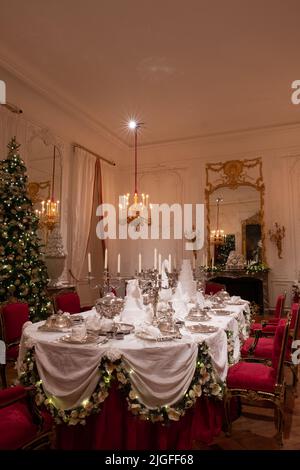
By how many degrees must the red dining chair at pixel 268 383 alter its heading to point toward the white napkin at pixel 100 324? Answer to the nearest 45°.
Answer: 0° — it already faces it

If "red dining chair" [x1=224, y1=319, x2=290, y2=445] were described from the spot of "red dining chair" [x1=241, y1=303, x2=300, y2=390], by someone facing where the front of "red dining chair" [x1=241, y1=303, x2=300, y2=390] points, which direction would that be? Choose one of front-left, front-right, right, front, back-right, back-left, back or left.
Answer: left

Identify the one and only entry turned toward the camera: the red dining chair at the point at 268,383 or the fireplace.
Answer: the fireplace

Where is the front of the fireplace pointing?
toward the camera

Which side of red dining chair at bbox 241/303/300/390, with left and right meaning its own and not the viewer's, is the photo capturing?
left

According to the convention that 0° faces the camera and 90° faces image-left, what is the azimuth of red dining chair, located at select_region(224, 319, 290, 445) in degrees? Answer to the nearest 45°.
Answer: approximately 90°

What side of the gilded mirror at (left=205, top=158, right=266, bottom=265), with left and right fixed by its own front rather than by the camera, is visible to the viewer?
front

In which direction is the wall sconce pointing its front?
toward the camera

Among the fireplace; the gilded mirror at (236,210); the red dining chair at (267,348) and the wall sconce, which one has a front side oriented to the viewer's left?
the red dining chair

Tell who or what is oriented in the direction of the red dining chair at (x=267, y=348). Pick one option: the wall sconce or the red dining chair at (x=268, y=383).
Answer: the wall sconce

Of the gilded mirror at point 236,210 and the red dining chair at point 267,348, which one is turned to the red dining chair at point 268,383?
the gilded mirror

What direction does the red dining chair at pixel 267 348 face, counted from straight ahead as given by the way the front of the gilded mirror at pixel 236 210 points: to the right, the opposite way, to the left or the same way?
to the right

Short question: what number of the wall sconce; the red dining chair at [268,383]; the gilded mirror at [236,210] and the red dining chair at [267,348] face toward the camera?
2

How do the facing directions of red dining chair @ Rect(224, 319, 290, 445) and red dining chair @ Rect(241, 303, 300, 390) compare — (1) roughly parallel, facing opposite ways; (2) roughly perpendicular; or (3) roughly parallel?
roughly parallel

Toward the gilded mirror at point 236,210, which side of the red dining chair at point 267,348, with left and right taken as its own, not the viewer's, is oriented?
right

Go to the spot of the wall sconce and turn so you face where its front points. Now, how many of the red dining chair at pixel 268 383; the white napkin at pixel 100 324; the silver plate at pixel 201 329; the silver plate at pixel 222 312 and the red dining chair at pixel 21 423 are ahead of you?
5
